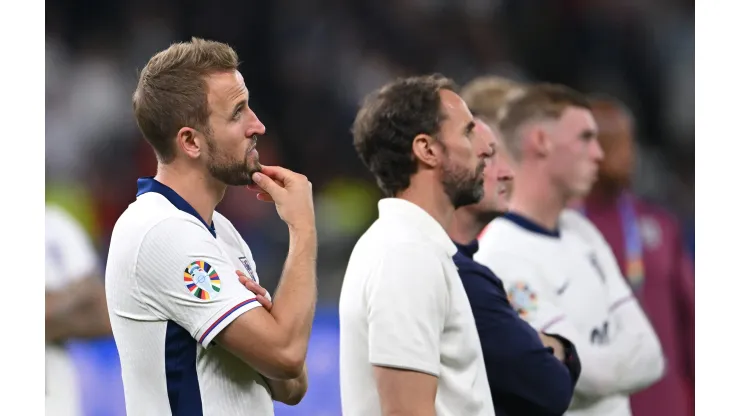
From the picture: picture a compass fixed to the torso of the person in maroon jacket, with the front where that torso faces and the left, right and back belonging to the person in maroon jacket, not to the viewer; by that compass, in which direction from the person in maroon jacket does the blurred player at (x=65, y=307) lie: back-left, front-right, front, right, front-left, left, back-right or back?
front-right

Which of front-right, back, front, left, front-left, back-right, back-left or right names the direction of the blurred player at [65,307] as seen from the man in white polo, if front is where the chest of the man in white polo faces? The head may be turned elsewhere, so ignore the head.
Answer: back-left

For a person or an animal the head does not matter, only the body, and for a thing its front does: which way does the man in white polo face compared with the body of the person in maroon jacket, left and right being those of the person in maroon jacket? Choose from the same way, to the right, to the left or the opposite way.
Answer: to the left

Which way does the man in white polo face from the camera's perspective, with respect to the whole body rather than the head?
to the viewer's right

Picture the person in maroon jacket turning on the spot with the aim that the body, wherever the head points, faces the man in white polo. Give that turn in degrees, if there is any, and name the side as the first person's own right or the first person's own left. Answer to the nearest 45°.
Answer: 0° — they already face them

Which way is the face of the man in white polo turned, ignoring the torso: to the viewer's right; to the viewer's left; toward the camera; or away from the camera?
to the viewer's right

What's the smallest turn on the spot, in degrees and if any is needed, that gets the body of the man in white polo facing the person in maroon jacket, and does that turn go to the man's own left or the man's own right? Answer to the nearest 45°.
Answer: approximately 45° to the man's own left

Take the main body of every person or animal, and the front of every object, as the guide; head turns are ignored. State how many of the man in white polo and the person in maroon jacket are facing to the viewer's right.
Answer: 1

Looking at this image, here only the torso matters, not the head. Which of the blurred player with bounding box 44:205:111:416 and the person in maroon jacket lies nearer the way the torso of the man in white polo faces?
the person in maroon jacket
